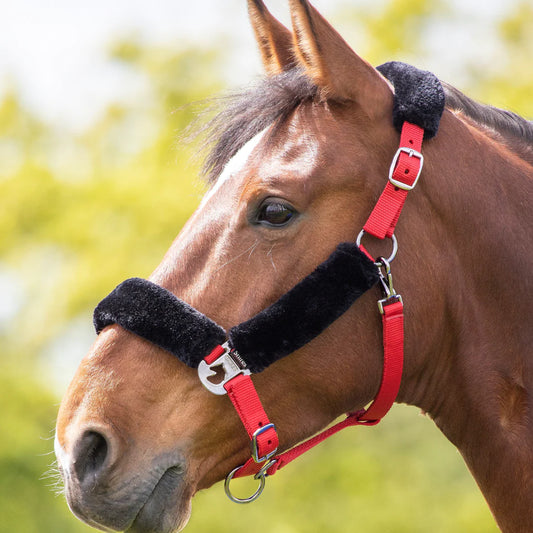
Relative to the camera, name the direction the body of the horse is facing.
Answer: to the viewer's left
